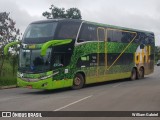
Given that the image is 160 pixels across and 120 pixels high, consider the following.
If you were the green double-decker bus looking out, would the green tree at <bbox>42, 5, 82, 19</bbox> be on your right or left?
on your right

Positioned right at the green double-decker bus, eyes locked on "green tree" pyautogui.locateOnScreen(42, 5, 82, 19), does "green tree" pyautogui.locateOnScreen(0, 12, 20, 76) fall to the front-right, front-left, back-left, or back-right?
front-left

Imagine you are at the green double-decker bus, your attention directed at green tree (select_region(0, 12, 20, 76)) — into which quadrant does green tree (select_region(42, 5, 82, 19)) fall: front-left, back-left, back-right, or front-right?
front-right

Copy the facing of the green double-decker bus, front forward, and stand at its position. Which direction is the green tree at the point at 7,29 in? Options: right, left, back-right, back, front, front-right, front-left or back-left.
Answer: right

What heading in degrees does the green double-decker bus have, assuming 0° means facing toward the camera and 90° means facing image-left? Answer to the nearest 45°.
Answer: approximately 45°
